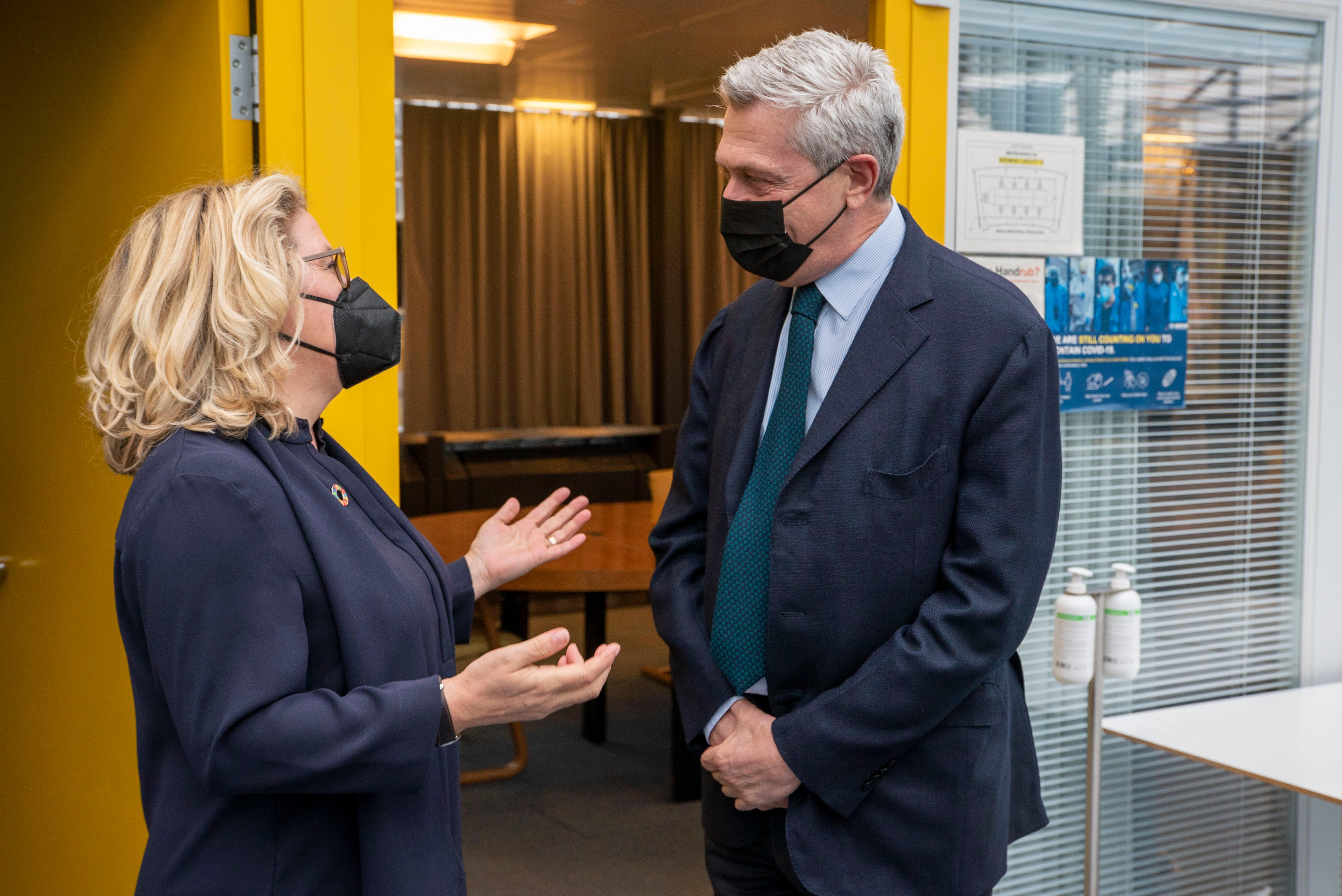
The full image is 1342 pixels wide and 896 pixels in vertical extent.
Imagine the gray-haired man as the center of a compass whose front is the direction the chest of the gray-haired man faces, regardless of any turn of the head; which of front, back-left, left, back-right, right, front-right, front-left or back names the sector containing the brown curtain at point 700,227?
back-right

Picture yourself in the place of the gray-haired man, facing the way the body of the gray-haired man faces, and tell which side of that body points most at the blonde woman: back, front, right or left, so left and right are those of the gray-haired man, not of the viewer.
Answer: front

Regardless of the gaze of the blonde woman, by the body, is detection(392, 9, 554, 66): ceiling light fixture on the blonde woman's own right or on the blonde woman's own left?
on the blonde woman's own left

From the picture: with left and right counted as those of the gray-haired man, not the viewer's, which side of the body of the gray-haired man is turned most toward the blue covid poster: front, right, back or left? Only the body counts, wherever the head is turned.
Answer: back

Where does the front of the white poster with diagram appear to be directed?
toward the camera

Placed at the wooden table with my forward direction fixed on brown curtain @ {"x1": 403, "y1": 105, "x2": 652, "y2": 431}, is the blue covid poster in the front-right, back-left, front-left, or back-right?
back-right

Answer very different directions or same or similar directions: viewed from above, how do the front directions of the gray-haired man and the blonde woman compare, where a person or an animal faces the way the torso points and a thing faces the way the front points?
very different directions

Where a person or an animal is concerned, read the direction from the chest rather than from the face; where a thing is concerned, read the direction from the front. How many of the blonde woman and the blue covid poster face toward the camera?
1

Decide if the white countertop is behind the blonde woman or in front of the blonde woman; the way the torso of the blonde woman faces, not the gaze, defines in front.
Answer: in front

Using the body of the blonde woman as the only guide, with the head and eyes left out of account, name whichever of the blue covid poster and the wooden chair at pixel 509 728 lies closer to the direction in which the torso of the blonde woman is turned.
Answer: the blue covid poster

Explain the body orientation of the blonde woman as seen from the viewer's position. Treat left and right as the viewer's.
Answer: facing to the right of the viewer

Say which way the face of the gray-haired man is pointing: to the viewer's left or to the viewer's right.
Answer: to the viewer's left

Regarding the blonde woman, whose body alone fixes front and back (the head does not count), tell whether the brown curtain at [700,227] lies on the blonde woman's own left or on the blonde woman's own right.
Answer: on the blonde woman's own left
